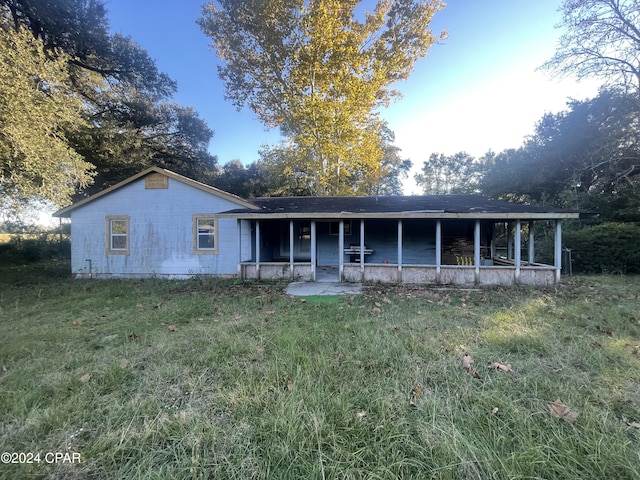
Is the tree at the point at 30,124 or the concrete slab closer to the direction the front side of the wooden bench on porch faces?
the concrete slab

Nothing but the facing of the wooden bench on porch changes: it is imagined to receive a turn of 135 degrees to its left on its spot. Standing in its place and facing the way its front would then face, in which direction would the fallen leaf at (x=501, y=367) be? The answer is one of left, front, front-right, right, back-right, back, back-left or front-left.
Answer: back-right

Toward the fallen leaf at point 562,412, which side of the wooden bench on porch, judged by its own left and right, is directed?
front

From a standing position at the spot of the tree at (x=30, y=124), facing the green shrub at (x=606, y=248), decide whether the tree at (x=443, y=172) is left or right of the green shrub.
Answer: left

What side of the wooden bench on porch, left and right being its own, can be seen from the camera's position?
front

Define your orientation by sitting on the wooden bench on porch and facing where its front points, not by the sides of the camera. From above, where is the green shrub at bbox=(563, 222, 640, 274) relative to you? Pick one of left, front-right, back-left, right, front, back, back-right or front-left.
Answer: left

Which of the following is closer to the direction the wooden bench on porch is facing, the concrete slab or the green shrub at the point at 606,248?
the concrete slab

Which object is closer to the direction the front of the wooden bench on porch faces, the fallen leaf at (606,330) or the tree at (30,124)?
the fallen leaf
